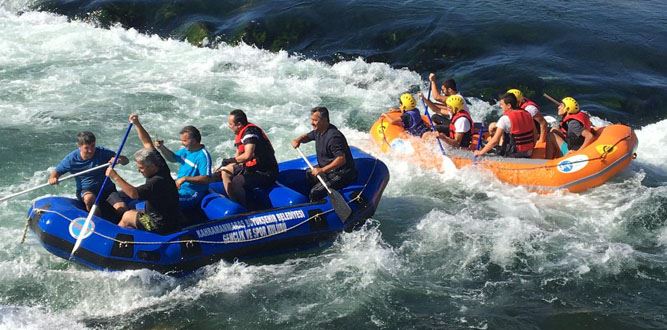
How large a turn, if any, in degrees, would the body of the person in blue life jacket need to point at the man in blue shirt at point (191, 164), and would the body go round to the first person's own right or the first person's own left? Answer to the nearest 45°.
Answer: approximately 45° to the first person's own left

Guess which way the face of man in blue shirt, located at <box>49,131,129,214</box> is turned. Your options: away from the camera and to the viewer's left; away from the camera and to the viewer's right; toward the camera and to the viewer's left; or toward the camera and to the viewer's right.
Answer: toward the camera and to the viewer's right

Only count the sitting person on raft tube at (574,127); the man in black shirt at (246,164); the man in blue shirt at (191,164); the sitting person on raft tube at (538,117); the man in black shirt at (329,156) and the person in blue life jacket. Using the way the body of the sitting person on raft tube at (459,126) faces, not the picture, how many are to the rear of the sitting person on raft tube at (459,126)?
2

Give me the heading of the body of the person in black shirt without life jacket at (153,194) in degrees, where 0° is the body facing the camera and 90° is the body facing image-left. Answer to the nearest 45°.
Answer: approximately 90°

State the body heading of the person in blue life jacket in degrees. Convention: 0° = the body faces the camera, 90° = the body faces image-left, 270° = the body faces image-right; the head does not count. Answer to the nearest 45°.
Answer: approximately 90°

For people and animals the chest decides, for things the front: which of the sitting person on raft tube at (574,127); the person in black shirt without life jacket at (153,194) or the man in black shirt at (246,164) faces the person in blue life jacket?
the sitting person on raft tube

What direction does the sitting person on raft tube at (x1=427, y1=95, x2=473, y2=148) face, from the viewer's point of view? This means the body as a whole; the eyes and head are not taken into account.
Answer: to the viewer's left

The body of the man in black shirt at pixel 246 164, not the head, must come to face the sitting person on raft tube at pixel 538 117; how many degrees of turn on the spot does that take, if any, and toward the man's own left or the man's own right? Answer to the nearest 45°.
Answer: approximately 180°

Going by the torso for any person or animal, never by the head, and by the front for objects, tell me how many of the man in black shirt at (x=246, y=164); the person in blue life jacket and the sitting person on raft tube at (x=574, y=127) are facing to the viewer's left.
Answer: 3

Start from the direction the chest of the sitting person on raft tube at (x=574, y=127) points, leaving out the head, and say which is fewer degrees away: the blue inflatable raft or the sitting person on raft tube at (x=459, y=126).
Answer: the sitting person on raft tube

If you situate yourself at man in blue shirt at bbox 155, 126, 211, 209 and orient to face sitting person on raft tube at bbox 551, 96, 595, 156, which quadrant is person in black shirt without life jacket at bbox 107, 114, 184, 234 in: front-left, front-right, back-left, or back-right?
back-right

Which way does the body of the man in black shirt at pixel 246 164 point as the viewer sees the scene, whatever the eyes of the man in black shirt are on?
to the viewer's left

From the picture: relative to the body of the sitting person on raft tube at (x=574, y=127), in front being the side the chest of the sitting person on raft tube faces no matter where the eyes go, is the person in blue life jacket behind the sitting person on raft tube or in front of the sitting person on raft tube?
in front
